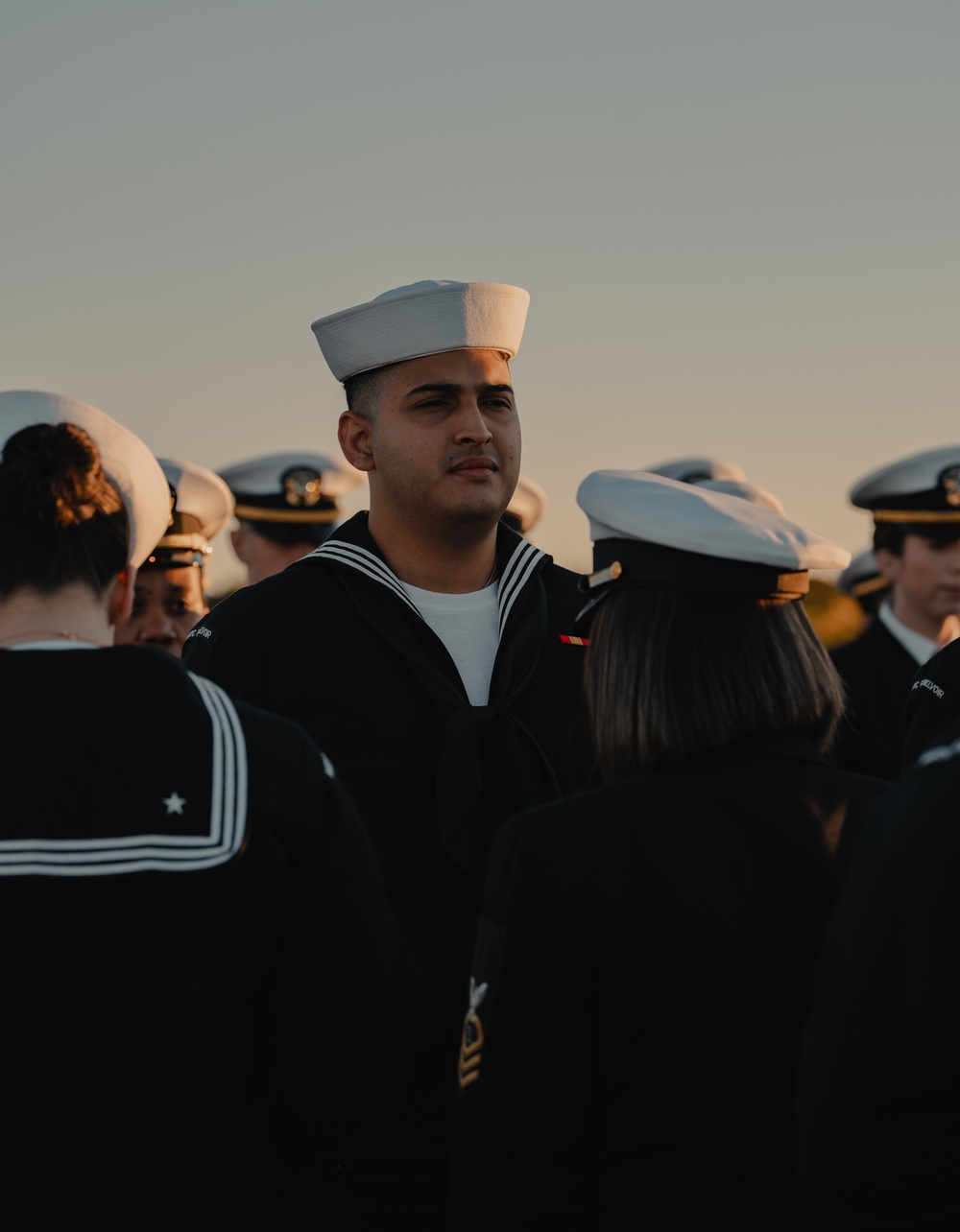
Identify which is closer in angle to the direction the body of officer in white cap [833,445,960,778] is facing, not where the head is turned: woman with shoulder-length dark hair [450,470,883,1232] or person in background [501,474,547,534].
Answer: the woman with shoulder-length dark hair

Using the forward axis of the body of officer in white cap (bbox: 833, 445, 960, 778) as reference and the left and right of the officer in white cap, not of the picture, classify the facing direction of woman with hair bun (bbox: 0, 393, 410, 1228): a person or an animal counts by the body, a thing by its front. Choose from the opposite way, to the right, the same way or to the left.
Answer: the opposite way

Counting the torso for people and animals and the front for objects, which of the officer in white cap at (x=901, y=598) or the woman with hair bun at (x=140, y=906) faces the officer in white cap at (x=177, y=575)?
the woman with hair bun

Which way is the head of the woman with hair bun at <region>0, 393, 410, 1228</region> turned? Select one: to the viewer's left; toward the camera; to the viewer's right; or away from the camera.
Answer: away from the camera

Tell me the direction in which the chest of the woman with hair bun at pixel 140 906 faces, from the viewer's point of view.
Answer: away from the camera

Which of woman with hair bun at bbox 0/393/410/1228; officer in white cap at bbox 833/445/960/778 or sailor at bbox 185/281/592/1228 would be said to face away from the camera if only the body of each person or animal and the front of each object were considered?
the woman with hair bun

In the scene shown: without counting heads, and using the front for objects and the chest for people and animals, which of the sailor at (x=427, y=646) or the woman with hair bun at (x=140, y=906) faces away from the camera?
the woman with hair bun

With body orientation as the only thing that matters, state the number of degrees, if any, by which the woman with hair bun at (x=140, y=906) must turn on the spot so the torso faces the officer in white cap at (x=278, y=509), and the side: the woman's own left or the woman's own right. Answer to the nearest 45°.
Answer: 0° — they already face them
